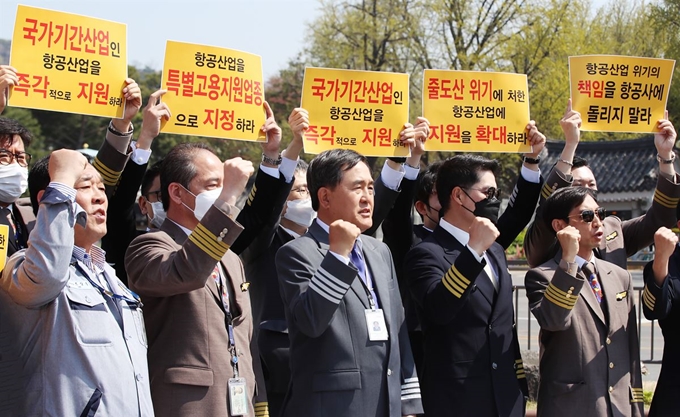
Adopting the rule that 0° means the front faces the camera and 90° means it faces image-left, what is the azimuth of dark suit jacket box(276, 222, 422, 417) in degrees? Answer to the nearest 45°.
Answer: approximately 315°

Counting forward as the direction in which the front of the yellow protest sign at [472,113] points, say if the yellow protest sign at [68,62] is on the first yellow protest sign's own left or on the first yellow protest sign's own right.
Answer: on the first yellow protest sign's own right

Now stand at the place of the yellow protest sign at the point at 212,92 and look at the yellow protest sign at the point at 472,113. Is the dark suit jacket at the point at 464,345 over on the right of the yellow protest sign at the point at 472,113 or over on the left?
right

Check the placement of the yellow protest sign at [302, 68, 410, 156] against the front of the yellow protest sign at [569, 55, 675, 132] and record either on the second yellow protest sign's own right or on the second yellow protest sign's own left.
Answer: on the second yellow protest sign's own right

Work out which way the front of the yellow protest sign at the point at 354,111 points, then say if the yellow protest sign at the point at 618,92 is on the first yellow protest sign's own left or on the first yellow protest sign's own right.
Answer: on the first yellow protest sign's own left

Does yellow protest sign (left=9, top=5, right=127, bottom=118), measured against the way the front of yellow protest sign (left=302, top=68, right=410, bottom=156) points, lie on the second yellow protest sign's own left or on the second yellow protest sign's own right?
on the second yellow protest sign's own right

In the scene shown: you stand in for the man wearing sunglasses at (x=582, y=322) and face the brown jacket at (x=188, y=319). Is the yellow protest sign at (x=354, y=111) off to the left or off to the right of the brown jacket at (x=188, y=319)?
right

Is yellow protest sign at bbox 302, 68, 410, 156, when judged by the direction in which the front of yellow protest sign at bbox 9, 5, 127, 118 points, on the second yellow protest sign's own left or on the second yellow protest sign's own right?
on the second yellow protest sign's own left

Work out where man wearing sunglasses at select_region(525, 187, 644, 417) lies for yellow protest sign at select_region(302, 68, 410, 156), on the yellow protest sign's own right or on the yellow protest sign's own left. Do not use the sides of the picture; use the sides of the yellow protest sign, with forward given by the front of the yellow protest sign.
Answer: on the yellow protest sign's own left

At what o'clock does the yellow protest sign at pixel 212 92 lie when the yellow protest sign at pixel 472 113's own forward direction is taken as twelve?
the yellow protest sign at pixel 212 92 is roughly at 2 o'clock from the yellow protest sign at pixel 472 113.
